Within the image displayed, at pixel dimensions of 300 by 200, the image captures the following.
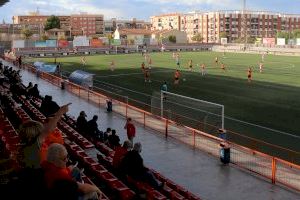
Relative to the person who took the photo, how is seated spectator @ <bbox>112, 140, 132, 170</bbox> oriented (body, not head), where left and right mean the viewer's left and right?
facing away from the viewer and to the right of the viewer

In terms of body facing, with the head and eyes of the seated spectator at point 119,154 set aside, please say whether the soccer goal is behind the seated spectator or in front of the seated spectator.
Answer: in front

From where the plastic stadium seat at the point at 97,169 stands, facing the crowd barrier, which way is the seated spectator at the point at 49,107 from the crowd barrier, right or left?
left

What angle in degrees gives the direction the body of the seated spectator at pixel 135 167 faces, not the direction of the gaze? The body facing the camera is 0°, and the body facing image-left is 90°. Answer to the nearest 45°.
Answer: approximately 270°

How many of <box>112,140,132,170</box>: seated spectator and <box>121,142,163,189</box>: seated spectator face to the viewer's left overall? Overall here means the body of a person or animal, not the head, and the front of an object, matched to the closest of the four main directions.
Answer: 0

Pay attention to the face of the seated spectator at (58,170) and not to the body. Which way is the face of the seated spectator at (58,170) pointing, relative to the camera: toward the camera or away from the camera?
away from the camera

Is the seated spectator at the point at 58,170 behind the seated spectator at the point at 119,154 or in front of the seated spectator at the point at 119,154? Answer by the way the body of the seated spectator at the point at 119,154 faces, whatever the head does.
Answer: behind

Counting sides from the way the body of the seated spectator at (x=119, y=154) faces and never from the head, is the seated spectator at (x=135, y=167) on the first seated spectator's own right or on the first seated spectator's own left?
on the first seated spectator's own right
